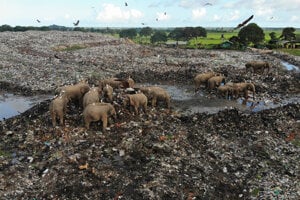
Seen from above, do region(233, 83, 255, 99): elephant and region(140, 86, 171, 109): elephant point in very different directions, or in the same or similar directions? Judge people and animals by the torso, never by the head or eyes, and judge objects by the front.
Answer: very different directions

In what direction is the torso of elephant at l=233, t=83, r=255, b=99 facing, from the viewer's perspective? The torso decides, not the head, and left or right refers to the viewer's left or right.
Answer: facing to the right of the viewer

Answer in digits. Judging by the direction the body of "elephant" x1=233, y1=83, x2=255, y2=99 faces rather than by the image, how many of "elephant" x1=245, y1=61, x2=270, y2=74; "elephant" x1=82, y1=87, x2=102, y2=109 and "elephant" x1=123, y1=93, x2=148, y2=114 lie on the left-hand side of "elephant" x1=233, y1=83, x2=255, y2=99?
1

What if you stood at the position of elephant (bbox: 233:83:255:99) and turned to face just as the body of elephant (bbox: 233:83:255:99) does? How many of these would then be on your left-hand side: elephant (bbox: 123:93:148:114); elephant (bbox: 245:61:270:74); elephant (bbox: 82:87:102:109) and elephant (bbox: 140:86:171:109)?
1

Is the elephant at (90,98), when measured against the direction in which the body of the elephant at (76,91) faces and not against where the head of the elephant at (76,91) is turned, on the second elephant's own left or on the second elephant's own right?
on the second elephant's own right
